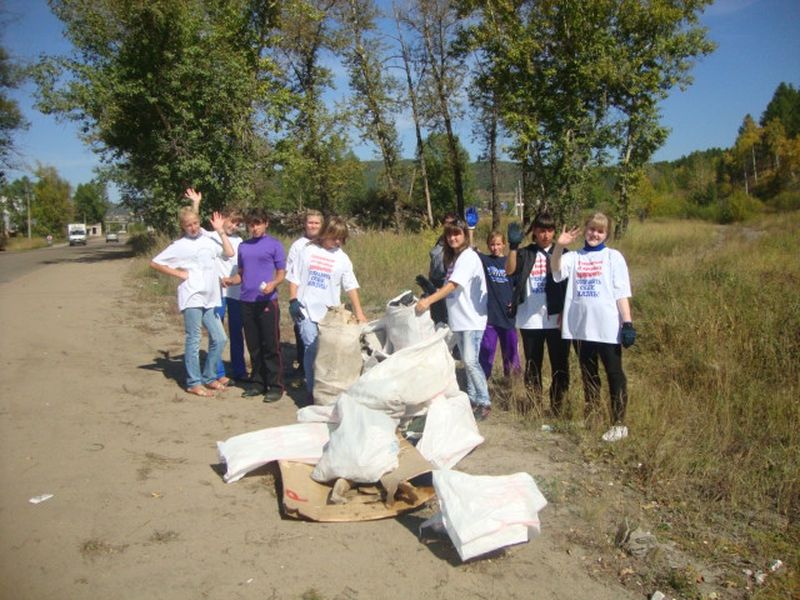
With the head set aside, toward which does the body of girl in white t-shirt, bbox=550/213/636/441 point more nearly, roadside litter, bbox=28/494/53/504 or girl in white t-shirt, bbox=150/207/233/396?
the roadside litter

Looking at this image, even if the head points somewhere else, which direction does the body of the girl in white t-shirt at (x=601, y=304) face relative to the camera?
toward the camera

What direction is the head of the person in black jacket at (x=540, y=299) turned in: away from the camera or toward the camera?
toward the camera

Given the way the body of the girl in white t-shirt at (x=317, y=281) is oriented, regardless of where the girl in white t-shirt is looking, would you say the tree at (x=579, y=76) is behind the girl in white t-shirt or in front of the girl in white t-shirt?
behind

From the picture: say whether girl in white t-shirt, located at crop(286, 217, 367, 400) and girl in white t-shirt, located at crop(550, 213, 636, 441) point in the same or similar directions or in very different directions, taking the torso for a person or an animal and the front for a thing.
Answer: same or similar directions

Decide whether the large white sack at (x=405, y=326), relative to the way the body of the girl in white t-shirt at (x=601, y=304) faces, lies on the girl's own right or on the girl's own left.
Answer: on the girl's own right

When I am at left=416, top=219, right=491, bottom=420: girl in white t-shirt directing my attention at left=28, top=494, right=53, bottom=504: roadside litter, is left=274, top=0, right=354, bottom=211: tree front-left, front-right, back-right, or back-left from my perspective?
back-right

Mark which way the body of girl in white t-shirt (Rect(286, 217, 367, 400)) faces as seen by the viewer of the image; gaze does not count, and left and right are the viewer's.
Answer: facing the viewer

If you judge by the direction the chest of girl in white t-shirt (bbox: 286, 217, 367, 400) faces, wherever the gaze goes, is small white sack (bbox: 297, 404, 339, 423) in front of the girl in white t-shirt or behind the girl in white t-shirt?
in front

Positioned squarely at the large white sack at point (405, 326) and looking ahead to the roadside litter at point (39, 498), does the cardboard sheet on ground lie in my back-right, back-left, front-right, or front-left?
front-left

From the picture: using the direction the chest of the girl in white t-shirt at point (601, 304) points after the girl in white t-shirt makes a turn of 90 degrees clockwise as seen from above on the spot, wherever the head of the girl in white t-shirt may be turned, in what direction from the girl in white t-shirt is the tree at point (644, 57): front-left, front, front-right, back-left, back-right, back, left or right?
right

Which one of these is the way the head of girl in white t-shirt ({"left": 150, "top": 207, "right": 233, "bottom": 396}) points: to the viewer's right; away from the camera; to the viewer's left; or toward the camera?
toward the camera

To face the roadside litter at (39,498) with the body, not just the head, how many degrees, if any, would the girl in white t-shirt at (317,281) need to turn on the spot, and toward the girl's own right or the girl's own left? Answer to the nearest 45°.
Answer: approximately 45° to the girl's own right

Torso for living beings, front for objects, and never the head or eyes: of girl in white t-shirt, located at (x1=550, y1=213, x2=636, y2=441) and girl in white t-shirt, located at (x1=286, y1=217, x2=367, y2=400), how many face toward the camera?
2
